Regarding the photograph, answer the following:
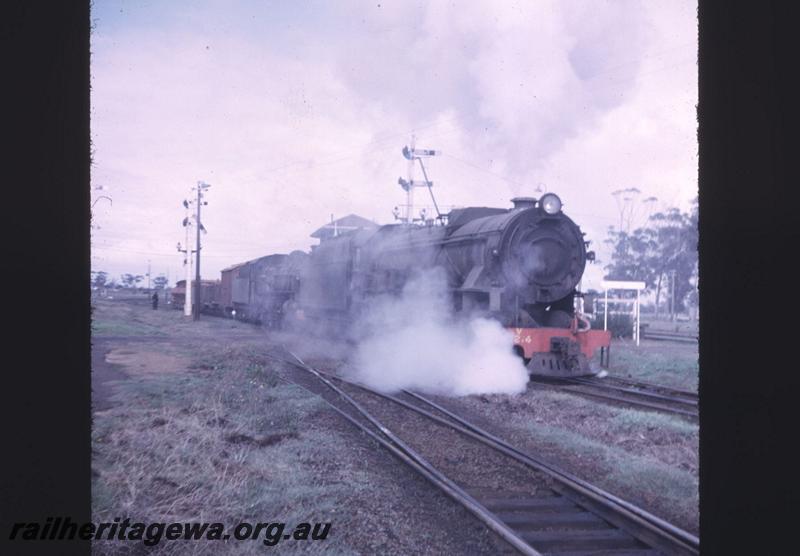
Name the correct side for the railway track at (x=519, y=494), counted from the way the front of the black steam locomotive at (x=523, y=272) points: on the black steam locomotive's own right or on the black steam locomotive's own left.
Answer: on the black steam locomotive's own right

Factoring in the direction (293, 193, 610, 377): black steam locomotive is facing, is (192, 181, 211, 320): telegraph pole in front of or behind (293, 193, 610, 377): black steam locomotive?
behind

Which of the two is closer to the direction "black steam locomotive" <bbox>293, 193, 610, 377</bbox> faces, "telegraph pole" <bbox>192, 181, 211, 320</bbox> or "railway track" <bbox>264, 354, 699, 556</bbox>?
the railway track

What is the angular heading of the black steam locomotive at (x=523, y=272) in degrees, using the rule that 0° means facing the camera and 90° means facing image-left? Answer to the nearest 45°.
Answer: approximately 315°
